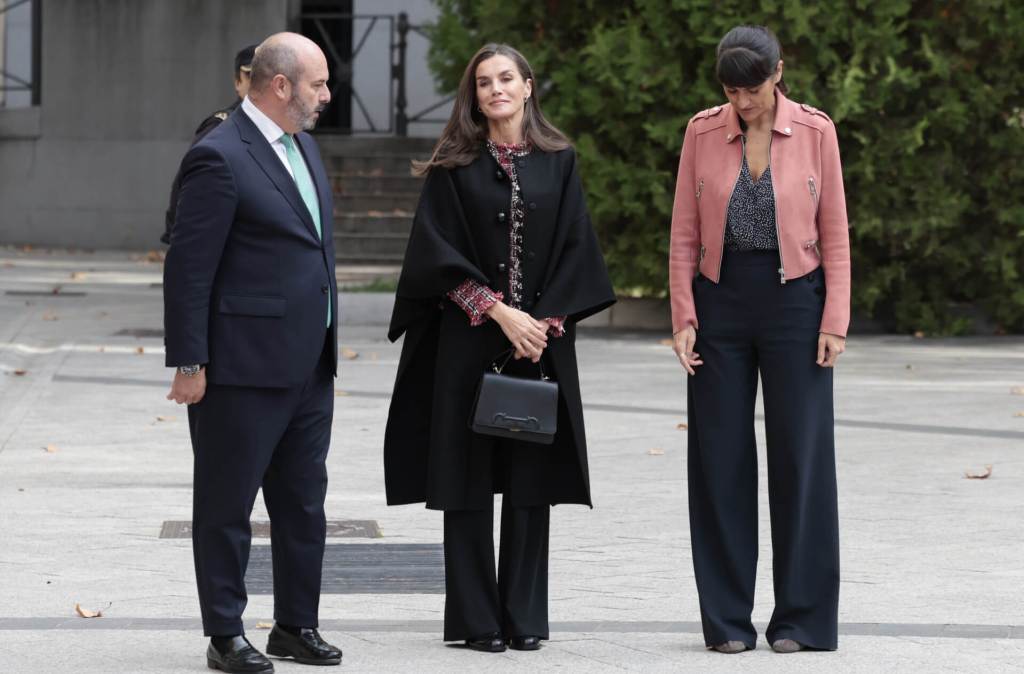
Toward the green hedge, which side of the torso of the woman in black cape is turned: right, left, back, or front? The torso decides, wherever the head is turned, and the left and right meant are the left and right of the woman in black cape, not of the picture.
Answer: back

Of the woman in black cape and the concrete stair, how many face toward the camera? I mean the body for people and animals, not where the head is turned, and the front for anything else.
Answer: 2

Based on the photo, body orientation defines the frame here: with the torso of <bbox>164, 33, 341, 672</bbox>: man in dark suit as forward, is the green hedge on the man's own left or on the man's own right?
on the man's own left

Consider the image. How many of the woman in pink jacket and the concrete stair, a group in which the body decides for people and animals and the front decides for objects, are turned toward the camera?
2

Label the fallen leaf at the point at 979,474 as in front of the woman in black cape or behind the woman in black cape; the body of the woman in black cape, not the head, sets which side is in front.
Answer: behind

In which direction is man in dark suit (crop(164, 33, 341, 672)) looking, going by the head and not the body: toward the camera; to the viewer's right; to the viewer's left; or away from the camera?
to the viewer's right

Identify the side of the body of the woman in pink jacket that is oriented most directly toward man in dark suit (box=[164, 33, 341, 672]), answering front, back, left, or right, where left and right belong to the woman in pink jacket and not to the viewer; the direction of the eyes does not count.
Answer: right

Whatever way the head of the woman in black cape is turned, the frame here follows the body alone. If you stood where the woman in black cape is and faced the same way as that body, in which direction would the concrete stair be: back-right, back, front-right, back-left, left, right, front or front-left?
back

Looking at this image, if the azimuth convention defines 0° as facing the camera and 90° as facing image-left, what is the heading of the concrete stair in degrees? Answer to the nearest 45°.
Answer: approximately 0°

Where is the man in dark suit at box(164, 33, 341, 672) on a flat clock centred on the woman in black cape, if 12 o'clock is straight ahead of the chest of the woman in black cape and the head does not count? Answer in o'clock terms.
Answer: The man in dark suit is roughly at 2 o'clock from the woman in black cape.
